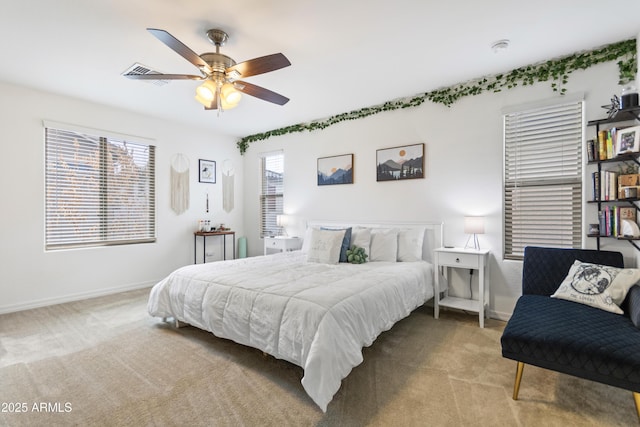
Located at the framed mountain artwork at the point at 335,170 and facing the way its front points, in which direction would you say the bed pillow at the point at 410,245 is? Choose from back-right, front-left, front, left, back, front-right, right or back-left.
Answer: left

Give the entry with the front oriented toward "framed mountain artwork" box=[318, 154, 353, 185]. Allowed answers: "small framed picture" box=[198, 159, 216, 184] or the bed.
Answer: the small framed picture

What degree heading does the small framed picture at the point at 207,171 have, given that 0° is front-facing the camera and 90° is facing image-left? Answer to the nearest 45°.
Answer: approximately 315°

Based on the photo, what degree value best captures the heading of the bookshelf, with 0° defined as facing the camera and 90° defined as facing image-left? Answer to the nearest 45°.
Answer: approximately 45°

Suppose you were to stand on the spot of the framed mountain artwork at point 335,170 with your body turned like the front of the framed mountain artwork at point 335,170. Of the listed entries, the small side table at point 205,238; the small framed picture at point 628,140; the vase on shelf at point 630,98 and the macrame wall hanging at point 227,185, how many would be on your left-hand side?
2

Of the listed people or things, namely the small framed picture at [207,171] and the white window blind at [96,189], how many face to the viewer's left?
0

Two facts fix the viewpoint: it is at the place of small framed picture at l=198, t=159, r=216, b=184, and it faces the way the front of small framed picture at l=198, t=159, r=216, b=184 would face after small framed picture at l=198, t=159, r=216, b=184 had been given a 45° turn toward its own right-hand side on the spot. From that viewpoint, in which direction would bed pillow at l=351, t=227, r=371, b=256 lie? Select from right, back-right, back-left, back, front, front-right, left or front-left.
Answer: front-left

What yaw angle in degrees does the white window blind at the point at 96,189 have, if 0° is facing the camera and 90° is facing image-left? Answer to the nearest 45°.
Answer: approximately 315°

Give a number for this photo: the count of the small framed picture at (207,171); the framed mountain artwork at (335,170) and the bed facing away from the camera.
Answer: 0

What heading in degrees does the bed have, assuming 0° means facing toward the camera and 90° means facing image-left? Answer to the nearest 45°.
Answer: approximately 45°

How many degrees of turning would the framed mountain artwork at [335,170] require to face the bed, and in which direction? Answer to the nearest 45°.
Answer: approximately 45° to its left

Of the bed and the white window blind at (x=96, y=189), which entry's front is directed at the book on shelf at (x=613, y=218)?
the white window blind

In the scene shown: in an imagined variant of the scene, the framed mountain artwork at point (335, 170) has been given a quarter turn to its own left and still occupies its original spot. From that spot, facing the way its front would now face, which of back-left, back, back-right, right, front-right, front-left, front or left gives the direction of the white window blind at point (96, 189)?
back-right

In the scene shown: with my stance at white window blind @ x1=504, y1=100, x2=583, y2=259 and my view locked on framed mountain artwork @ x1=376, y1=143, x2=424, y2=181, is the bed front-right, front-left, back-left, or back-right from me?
front-left

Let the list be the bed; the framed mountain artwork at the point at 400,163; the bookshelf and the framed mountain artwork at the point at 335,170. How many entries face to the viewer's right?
0

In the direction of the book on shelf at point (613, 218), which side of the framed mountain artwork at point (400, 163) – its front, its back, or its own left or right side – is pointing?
left

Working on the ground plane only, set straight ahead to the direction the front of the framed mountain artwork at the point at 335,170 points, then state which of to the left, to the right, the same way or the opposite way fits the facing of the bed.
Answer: the same way

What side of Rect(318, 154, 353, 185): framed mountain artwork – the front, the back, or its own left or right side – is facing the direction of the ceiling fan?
front

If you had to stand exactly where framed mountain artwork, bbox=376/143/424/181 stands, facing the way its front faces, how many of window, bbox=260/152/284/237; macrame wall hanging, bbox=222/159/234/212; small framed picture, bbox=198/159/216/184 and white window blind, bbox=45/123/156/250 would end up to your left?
0
